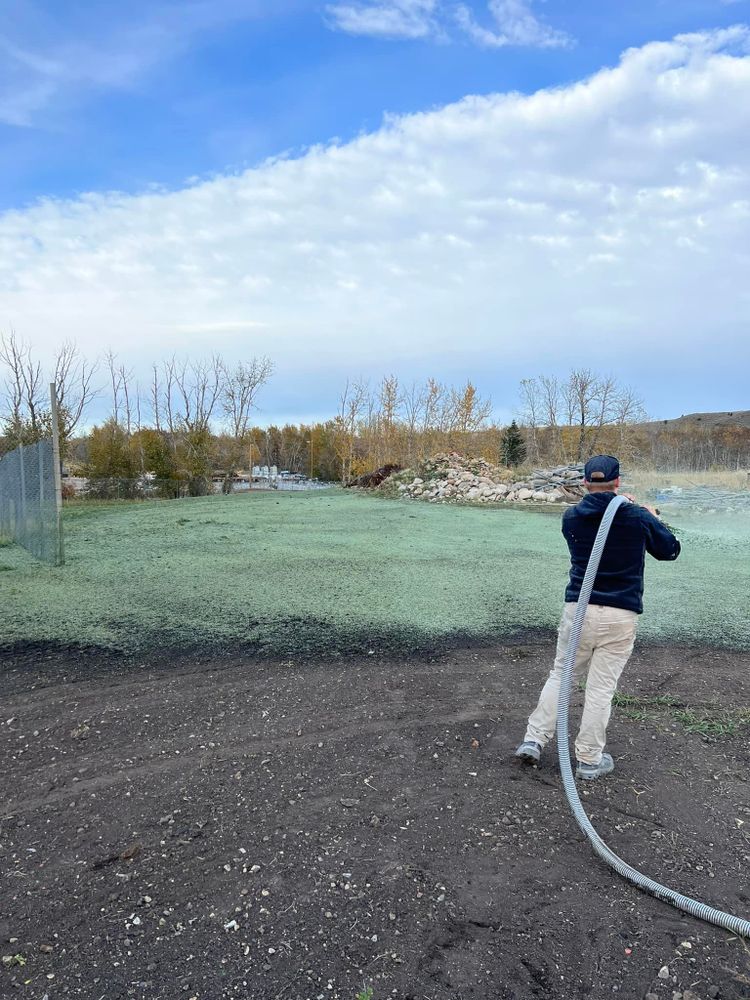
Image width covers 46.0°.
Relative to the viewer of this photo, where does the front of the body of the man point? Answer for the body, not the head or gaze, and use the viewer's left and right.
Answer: facing away from the viewer

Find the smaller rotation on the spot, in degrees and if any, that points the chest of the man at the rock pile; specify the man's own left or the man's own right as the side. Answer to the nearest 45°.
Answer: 0° — they already face it

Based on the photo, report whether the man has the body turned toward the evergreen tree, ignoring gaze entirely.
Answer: yes
